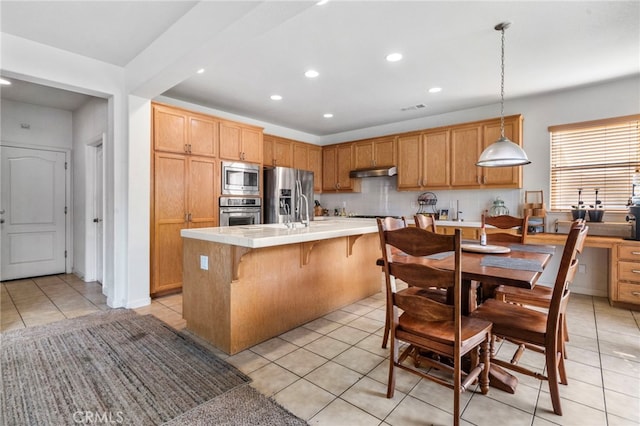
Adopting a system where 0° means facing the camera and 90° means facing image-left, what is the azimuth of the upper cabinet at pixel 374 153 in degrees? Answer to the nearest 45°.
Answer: approximately 45°

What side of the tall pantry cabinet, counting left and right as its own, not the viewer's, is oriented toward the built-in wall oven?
left

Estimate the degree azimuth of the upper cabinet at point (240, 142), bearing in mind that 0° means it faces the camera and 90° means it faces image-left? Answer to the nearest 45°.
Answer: approximately 315°

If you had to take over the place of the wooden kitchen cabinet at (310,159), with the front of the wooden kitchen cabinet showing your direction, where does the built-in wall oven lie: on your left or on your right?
on your right

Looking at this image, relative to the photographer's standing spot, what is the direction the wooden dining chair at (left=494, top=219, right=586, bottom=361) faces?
facing to the left of the viewer

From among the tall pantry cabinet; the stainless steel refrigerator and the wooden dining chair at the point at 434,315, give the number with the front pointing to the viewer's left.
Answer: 0

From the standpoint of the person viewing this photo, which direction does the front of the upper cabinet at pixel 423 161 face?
facing the viewer and to the left of the viewer

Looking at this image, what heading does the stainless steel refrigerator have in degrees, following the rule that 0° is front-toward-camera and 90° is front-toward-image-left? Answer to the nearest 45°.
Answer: approximately 315°

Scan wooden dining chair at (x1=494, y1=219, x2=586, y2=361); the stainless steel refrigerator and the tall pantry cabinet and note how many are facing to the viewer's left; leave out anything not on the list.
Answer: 1

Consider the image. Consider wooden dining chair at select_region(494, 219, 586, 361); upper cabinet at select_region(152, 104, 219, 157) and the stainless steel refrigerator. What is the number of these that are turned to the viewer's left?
1

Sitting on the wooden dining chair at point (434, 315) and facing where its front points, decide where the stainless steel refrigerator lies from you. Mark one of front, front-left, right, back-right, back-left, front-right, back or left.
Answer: left

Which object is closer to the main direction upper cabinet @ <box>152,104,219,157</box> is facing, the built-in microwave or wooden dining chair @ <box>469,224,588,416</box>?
the wooden dining chair

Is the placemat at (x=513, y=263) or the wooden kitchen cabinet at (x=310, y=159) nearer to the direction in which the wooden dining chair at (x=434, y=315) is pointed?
the placemat
